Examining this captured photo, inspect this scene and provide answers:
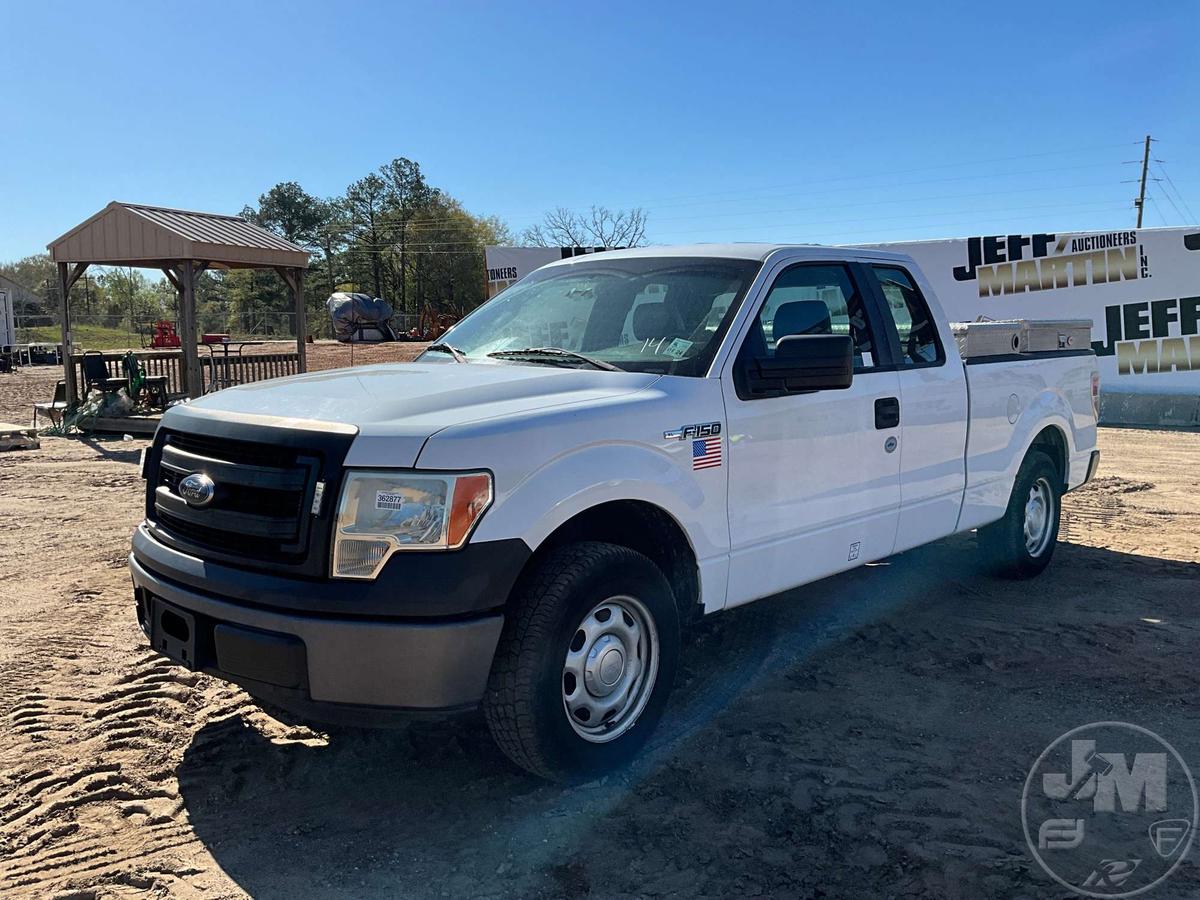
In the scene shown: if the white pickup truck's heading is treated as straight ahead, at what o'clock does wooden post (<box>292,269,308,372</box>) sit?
The wooden post is roughly at 4 o'clock from the white pickup truck.

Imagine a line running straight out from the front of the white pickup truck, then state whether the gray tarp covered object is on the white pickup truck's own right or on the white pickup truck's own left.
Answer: on the white pickup truck's own right

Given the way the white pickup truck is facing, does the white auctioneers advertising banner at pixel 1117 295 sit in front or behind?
behind

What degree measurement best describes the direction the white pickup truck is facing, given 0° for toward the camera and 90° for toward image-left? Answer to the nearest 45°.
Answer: approximately 45°

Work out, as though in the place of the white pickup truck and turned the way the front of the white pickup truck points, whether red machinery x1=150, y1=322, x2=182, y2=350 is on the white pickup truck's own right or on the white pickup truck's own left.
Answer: on the white pickup truck's own right
